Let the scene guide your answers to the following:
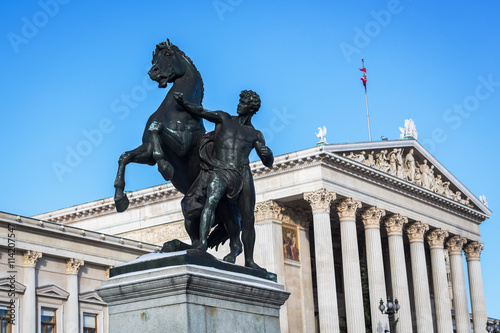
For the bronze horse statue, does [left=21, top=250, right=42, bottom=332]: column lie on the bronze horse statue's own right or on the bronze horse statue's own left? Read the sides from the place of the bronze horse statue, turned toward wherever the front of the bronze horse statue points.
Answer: on the bronze horse statue's own right

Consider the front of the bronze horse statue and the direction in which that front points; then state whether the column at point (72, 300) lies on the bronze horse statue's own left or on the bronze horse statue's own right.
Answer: on the bronze horse statue's own right

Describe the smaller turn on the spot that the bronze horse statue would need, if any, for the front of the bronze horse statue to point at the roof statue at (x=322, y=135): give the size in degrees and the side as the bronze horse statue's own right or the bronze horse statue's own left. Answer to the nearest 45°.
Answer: approximately 135° to the bronze horse statue's own right

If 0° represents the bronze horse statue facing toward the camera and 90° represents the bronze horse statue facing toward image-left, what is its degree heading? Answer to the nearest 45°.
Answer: approximately 45°
